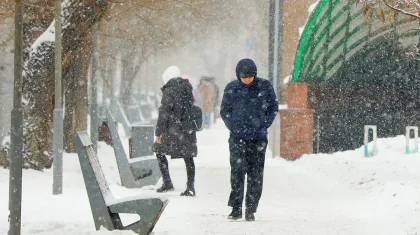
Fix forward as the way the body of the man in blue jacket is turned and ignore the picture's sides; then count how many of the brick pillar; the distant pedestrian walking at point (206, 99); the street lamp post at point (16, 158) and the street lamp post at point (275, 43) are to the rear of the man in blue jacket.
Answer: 3

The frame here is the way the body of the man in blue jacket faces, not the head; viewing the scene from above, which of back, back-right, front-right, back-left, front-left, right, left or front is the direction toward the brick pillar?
back

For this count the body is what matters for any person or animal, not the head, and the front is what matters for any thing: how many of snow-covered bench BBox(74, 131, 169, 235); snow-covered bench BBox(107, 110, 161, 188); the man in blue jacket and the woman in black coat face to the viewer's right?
2

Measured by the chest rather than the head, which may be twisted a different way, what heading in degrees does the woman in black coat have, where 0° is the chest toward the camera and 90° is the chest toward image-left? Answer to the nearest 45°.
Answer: approximately 135°

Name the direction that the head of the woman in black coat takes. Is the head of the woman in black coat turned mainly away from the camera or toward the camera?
away from the camera

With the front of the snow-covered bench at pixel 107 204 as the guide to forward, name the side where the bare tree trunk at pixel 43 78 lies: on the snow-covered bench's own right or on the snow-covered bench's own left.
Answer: on the snow-covered bench's own left

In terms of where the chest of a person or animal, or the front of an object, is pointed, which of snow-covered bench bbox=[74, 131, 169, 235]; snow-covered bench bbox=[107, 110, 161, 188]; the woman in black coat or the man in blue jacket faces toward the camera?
the man in blue jacket

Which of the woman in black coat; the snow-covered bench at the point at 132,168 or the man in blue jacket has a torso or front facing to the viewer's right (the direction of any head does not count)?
the snow-covered bench

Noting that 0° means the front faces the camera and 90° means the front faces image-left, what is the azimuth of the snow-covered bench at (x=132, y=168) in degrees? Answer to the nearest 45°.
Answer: approximately 270°

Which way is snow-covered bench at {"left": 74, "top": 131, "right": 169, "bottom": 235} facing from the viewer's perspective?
to the viewer's right

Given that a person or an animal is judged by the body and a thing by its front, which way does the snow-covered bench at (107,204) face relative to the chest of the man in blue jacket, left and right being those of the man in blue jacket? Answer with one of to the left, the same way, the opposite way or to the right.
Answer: to the left
